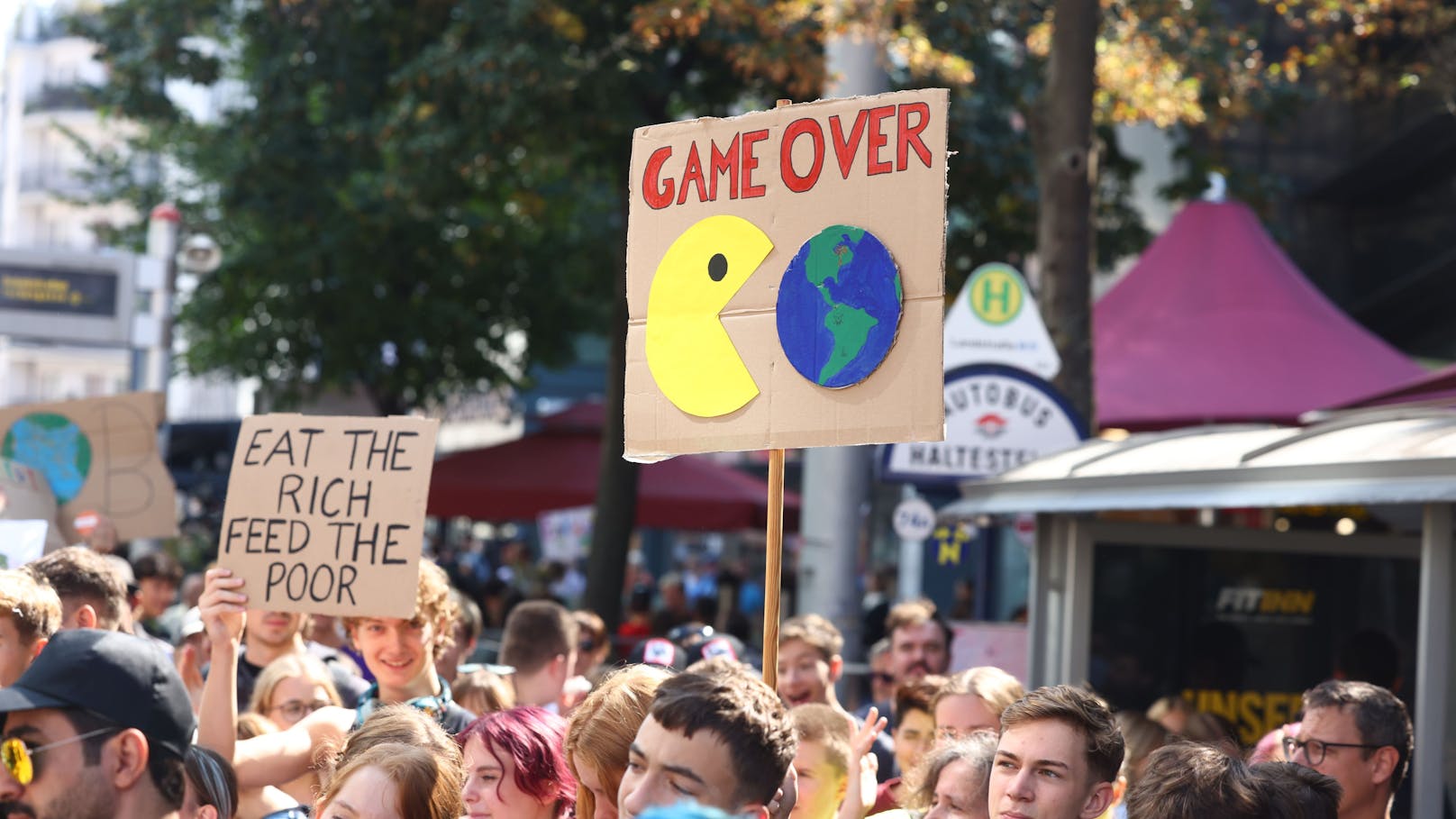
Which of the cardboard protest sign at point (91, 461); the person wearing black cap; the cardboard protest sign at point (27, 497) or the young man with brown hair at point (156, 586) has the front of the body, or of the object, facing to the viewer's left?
the person wearing black cap

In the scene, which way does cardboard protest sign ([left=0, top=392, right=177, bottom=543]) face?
toward the camera

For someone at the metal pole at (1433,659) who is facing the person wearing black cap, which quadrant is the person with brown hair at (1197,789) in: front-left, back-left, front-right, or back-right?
front-left

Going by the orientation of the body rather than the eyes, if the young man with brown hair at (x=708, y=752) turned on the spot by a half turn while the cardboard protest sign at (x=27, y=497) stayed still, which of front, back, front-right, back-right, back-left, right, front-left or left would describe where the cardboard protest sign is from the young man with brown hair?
left

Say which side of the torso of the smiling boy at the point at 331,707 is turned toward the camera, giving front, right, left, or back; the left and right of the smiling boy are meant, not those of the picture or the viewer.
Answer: front

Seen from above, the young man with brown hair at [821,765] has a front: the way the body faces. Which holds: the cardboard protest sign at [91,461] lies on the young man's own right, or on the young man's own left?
on the young man's own right

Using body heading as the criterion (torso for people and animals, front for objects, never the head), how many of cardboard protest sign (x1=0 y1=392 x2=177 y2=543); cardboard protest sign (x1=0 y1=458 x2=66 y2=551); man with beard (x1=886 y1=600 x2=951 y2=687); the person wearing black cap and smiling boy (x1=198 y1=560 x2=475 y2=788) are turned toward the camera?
4

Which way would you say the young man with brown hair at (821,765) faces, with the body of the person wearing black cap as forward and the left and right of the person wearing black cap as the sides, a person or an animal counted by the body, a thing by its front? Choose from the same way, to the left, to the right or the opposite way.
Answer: the same way

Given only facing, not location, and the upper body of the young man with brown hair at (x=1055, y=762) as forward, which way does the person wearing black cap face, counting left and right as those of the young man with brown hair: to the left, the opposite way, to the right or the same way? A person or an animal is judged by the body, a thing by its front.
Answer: the same way

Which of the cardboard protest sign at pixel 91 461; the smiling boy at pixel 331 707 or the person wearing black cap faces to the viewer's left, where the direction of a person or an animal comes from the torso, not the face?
the person wearing black cap

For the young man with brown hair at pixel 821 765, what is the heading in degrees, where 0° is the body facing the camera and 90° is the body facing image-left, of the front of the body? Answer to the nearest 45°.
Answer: approximately 45°

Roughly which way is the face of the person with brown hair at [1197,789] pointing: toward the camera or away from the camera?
away from the camera

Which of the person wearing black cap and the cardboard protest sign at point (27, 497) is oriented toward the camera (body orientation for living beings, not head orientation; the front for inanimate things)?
the cardboard protest sign

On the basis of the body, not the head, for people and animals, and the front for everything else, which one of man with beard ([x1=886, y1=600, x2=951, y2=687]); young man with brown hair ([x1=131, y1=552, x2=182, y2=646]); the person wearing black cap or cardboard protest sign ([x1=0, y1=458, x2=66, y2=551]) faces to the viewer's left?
the person wearing black cap

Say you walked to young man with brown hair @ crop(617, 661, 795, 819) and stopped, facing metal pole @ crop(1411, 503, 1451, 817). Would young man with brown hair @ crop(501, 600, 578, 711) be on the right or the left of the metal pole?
left

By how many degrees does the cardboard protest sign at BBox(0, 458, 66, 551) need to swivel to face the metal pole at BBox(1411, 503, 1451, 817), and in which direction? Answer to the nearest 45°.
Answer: approximately 45° to its left

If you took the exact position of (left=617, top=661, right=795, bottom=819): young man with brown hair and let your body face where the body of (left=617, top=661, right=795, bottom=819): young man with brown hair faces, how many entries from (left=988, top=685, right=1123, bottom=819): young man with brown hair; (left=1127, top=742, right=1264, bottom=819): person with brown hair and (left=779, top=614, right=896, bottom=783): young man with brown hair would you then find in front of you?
0

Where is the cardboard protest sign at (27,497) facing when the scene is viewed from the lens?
facing the viewer
